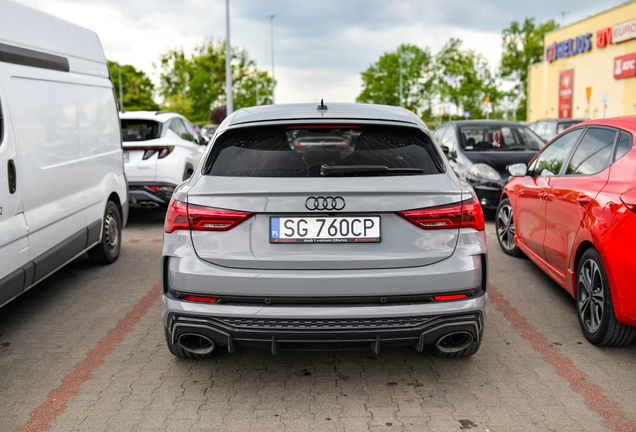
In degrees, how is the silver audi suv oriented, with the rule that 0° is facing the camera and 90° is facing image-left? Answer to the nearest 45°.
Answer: approximately 180°

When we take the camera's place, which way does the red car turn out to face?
facing away from the viewer and to the left of the viewer

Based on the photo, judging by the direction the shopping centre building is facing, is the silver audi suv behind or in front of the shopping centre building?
in front

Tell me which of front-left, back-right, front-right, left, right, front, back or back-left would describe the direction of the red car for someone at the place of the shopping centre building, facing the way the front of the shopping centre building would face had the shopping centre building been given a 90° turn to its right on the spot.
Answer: back-left

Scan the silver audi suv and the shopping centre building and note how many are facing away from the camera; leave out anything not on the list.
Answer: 1

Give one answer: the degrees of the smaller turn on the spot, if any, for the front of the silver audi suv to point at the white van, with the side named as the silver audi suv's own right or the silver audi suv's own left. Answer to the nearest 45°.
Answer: approximately 45° to the silver audi suv's own left

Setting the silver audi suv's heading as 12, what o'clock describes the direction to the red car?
The red car is roughly at 2 o'clock from the silver audi suv.
